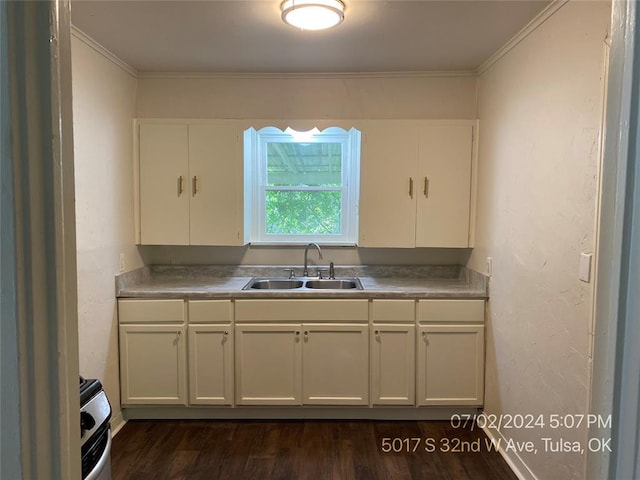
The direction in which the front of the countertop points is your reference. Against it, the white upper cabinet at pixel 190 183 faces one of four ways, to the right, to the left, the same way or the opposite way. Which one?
the same way

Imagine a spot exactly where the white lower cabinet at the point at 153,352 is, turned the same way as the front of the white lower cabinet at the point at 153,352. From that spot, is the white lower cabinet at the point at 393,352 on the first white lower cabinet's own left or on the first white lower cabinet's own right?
on the first white lower cabinet's own left

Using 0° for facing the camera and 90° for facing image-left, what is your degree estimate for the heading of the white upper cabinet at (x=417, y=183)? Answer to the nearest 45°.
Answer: approximately 0°

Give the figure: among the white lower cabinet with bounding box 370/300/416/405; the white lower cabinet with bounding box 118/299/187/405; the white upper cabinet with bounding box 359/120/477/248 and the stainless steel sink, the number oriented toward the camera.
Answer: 4

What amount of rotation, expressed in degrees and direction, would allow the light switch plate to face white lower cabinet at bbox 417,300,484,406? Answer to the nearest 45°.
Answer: approximately 90° to its right

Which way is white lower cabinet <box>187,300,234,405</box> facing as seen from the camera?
toward the camera

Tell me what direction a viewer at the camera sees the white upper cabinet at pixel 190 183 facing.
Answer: facing the viewer

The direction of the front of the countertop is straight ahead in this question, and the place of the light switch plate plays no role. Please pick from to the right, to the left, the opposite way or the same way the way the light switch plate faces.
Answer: to the right

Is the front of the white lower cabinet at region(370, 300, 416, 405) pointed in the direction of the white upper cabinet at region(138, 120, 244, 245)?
no

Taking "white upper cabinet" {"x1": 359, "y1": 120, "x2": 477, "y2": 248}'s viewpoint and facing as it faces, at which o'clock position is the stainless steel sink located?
The stainless steel sink is roughly at 3 o'clock from the white upper cabinet.

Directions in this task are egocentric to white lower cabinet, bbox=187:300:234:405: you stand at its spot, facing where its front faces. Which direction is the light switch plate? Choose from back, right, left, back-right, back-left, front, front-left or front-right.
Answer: front-left

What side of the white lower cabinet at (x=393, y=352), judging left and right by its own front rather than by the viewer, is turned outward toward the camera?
front

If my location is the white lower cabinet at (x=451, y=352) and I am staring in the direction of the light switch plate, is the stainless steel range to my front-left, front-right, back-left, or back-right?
front-right
